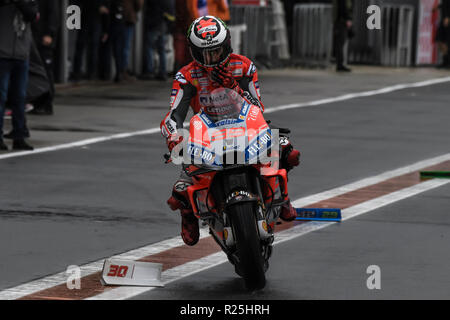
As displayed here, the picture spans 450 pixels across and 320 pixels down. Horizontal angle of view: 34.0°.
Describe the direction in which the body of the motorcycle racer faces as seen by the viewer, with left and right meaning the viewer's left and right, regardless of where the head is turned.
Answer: facing the viewer

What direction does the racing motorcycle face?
toward the camera
